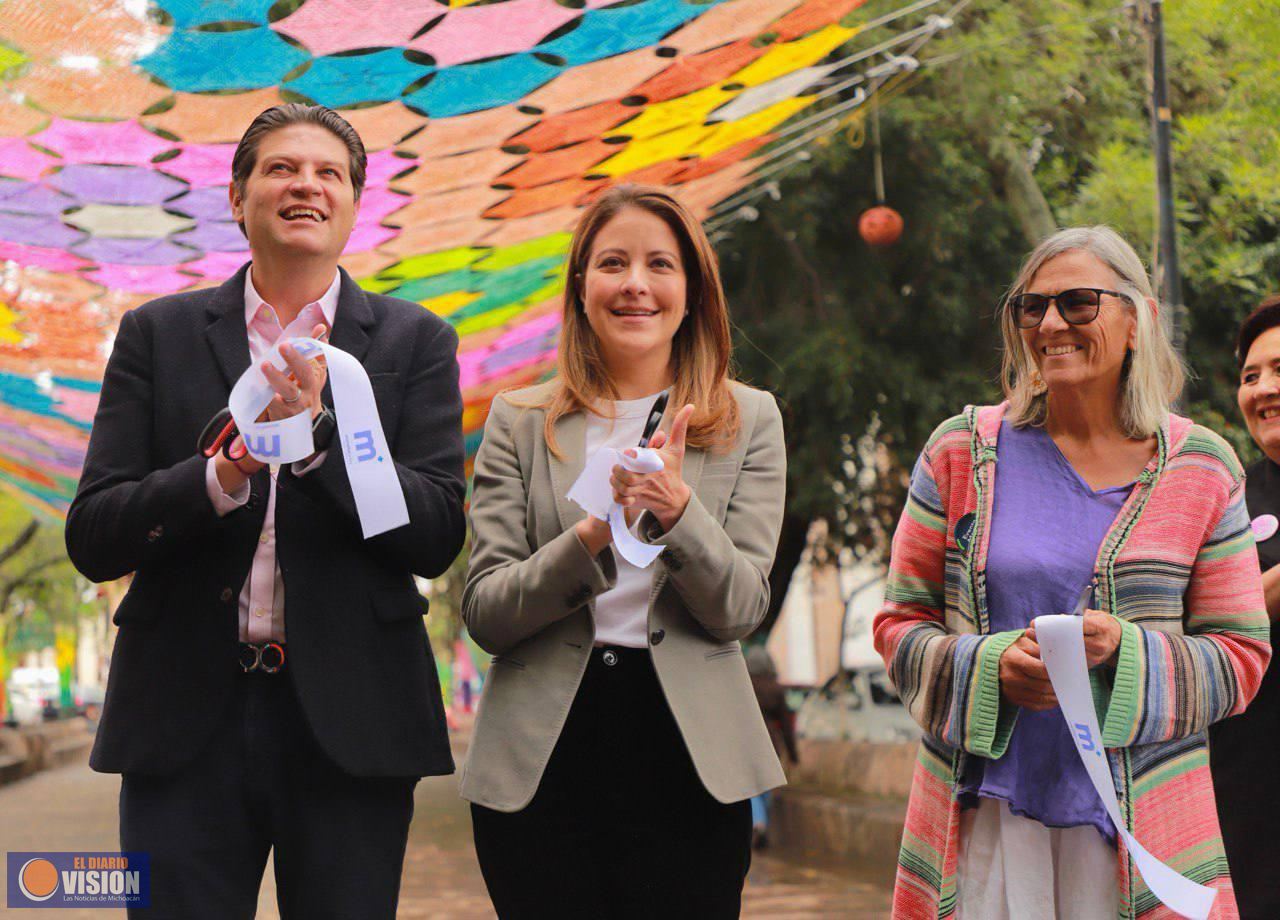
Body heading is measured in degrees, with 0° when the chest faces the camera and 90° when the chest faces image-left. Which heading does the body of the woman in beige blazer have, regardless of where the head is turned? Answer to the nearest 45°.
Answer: approximately 0°

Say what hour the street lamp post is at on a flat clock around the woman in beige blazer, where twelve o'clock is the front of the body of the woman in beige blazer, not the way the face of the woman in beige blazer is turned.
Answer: The street lamp post is roughly at 7 o'clock from the woman in beige blazer.

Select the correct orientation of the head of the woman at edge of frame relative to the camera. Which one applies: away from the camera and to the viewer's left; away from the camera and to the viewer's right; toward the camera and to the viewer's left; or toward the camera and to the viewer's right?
toward the camera and to the viewer's left

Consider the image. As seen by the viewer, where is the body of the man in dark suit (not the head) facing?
toward the camera

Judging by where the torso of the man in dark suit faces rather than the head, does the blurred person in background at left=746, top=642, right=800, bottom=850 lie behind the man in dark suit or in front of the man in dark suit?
behind

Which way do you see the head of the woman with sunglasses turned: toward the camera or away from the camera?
toward the camera

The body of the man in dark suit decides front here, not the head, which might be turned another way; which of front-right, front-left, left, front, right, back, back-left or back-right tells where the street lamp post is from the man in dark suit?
back-left

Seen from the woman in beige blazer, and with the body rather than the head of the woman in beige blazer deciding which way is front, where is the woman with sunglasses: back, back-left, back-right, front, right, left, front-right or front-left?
left

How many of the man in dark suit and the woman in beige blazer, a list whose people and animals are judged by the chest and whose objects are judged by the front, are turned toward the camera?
2

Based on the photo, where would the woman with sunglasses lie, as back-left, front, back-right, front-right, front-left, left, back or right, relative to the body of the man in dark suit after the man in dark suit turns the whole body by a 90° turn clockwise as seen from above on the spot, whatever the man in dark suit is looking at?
back

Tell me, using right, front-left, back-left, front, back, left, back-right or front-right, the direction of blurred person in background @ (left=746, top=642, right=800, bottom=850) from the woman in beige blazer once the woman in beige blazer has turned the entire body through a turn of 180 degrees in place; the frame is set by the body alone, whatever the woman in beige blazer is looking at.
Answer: front

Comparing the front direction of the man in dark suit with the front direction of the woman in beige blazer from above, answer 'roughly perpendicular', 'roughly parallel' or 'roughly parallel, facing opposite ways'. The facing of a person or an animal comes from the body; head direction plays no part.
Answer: roughly parallel
